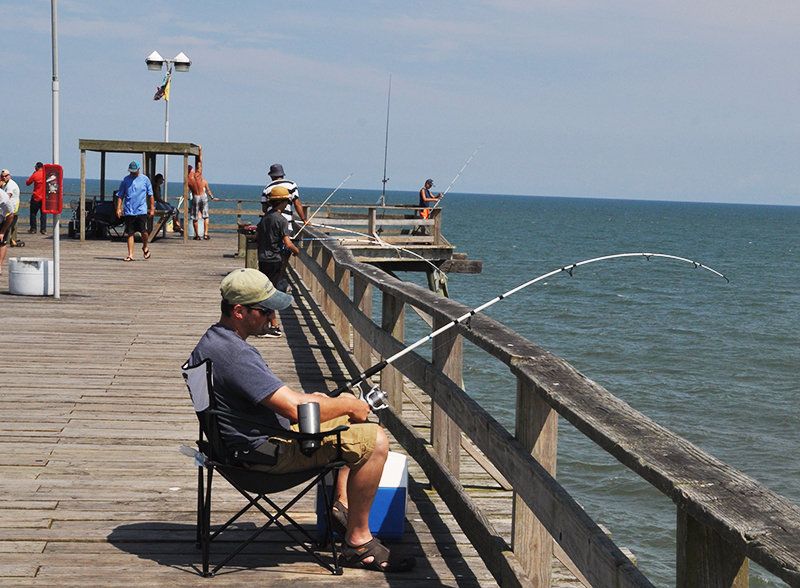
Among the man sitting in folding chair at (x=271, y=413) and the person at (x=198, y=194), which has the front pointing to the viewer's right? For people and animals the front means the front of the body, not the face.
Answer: the man sitting in folding chair

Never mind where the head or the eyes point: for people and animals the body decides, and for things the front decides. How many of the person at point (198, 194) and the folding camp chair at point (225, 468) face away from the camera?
1

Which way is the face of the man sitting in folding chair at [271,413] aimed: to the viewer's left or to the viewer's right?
to the viewer's right

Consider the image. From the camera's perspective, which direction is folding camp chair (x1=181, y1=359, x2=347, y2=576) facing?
to the viewer's right

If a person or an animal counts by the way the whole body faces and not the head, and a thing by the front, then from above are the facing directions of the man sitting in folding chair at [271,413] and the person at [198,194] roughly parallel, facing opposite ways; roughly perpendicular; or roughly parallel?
roughly perpendicular

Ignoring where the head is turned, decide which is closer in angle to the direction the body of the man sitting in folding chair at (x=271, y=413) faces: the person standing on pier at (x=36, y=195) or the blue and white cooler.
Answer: the blue and white cooler

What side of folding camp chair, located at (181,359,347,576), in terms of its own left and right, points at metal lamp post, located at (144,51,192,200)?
left

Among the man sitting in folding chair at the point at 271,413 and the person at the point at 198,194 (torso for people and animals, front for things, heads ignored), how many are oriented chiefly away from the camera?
1

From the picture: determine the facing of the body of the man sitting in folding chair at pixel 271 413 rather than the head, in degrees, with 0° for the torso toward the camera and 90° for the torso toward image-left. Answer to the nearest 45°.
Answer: approximately 270°

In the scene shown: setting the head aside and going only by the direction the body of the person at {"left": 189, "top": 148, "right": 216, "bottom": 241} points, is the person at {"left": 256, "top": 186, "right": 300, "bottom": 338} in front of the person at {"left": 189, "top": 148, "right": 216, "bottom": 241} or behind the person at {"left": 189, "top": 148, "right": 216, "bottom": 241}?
behind

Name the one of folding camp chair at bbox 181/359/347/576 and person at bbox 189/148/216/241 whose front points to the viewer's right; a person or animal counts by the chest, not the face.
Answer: the folding camp chair

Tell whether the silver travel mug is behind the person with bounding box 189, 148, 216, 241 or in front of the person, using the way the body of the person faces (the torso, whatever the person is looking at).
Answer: behind

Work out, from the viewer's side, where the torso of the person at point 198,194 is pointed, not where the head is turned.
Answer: away from the camera
